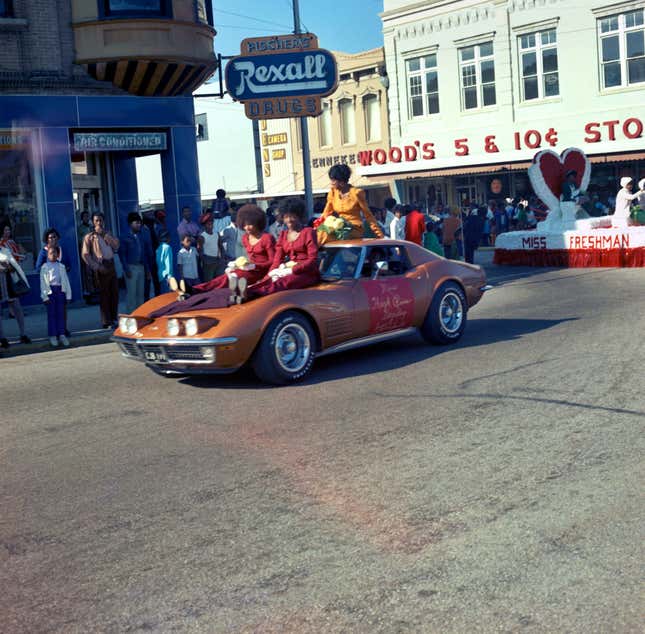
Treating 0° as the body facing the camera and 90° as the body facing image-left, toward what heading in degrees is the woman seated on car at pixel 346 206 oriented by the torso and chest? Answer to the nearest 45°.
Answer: approximately 45°

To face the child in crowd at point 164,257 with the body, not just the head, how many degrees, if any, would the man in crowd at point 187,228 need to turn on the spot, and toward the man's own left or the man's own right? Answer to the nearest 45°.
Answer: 0° — they already face them

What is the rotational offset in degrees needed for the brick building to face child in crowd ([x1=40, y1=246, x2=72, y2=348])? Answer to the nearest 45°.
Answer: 0° — it already faces them
